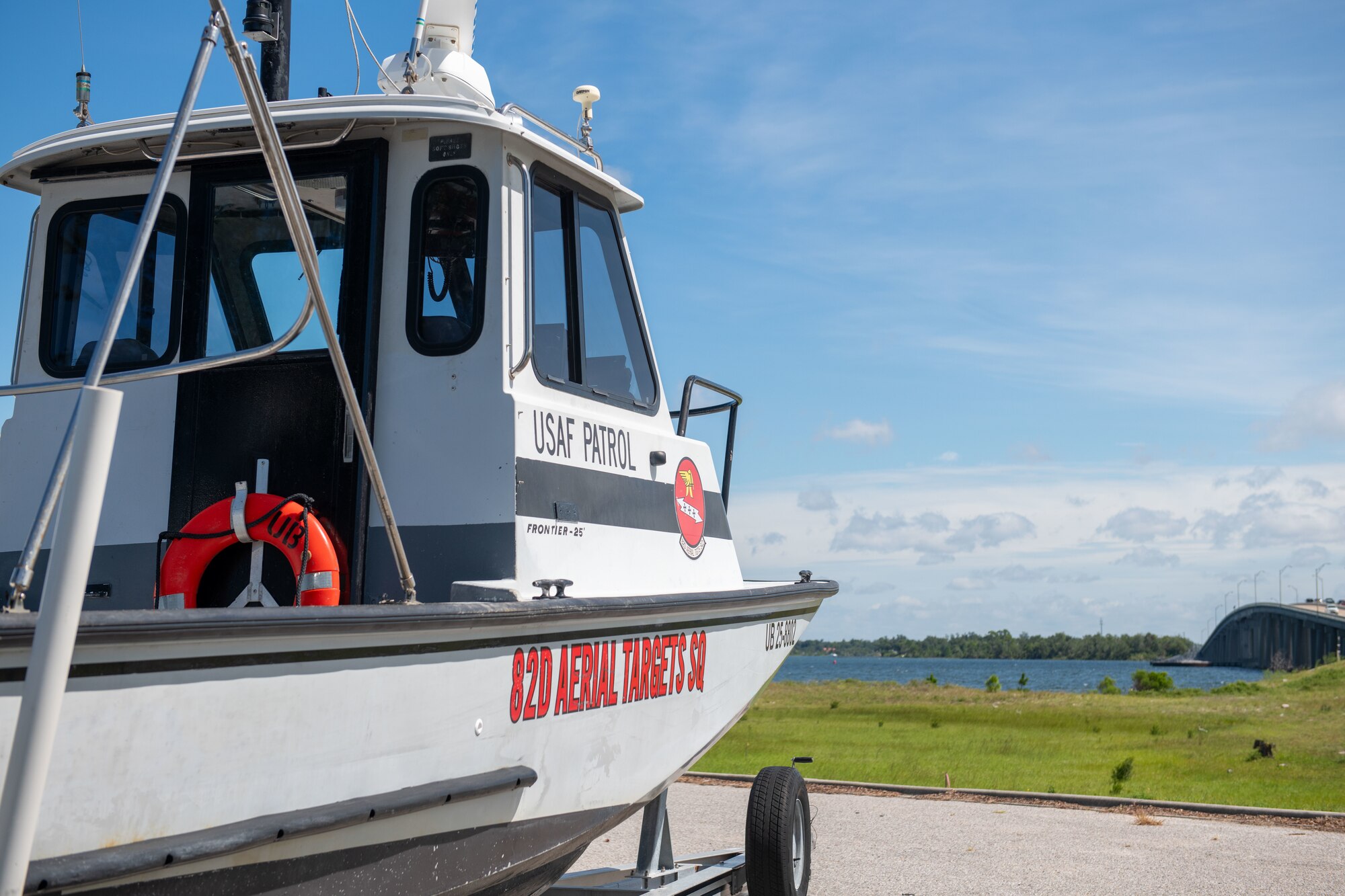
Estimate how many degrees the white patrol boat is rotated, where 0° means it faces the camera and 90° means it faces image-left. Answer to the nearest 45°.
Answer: approximately 225°

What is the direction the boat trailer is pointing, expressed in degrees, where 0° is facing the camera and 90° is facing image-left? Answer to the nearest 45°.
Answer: approximately 225°
